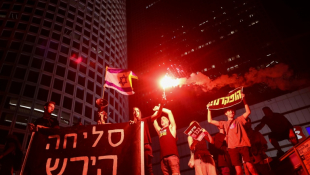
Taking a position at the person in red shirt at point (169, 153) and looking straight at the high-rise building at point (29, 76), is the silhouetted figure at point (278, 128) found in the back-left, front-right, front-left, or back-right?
back-right

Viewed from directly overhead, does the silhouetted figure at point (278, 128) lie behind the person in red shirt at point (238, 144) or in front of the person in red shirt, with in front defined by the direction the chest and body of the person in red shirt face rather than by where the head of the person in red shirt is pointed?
behind

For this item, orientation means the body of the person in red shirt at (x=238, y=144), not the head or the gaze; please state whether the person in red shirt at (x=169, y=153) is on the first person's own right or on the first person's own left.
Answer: on the first person's own right

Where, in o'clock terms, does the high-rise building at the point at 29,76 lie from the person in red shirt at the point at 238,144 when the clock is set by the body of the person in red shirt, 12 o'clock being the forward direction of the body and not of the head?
The high-rise building is roughly at 4 o'clock from the person in red shirt.

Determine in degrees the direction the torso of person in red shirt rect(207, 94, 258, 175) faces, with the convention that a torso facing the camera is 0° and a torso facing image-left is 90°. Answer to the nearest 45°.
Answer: approximately 0°
